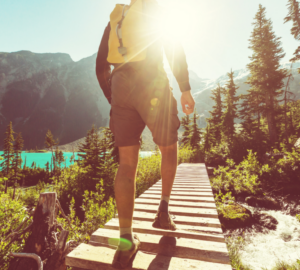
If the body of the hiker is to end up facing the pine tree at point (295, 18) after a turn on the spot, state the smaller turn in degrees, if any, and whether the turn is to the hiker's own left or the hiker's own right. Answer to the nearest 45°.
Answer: approximately 45° to the hiker's own right

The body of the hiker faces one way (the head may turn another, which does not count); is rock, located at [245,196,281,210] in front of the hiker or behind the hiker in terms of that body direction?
in front

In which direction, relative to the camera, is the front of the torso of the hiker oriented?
away from the camera

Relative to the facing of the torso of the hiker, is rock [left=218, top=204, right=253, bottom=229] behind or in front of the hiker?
in front

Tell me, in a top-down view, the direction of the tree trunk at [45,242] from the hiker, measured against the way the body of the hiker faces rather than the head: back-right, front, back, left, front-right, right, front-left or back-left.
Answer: front-left

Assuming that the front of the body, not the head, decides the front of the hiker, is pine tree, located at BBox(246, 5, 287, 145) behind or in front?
in front

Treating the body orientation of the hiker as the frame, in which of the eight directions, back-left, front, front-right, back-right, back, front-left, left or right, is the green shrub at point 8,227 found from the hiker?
front-left

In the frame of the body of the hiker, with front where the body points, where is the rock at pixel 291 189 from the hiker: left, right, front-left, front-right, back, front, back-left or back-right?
front-right
